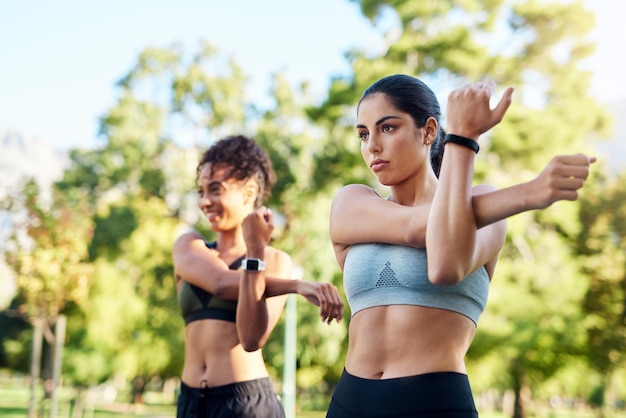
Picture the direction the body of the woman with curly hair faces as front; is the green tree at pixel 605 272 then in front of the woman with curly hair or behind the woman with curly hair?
behind

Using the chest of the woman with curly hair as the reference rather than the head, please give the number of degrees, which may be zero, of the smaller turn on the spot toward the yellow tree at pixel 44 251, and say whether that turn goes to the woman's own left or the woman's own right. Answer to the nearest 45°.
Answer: approximately 135° to the woman's own right

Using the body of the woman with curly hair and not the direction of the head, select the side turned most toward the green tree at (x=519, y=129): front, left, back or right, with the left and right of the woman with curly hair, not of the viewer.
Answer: back

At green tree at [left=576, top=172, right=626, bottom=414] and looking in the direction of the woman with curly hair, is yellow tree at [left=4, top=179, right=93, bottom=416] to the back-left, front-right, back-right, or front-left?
front-right

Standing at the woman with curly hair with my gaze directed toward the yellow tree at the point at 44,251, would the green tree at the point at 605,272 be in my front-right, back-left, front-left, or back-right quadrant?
front-right

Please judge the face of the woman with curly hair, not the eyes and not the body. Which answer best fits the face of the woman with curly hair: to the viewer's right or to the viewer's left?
to the viewer's left

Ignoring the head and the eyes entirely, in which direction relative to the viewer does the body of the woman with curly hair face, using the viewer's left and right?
facing the viewer and to the left of the viewer
